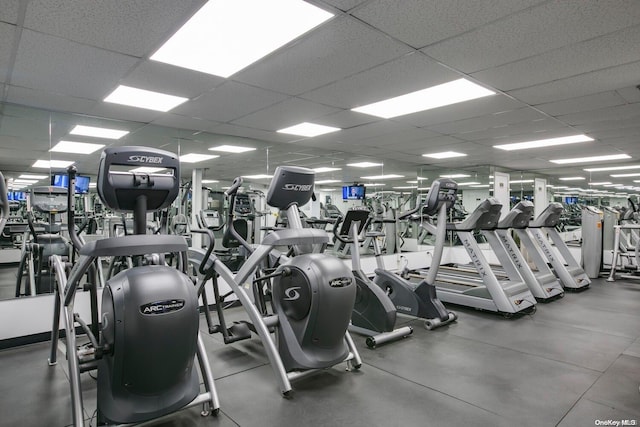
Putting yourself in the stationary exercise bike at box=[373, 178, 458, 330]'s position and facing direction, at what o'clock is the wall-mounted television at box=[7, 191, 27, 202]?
The wall-mounted television is roughly at 4 o'clock from the stationary exercise bike.

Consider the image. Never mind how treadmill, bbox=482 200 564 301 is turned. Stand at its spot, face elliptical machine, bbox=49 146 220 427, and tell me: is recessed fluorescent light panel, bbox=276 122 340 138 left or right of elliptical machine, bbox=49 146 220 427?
right

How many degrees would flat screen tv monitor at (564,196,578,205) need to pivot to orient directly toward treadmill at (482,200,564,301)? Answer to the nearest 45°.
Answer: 0° — it already faces it

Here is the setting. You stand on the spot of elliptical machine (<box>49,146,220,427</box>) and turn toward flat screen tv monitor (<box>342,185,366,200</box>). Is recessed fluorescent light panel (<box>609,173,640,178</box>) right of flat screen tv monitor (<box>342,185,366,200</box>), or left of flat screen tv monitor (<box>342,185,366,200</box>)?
right

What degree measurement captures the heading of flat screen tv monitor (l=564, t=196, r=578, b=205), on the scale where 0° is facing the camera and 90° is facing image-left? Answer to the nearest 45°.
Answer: approximately 0°

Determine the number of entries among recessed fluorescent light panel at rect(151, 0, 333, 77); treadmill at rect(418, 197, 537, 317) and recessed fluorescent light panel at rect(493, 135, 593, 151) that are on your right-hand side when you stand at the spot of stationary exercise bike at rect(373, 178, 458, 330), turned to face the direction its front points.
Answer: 1

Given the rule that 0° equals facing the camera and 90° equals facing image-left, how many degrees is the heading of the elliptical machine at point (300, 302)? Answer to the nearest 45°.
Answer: approximately 315°

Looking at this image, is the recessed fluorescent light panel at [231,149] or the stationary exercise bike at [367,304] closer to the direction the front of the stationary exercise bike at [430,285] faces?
the stationary exercise bike

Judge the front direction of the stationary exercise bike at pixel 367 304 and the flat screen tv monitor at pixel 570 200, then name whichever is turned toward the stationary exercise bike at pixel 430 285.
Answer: the flat screen tv monitor

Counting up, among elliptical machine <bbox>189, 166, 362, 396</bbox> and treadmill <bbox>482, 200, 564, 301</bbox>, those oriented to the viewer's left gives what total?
0
